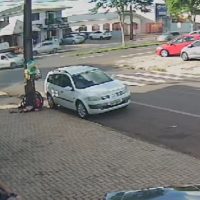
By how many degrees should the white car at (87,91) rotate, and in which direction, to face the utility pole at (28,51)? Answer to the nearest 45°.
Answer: approximately 180°

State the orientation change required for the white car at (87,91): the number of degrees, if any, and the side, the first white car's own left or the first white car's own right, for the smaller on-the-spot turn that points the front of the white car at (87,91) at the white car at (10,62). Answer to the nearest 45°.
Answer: approximately 135° to the first white car's own left

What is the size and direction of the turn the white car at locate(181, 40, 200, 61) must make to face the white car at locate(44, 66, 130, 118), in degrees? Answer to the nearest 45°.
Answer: approximately 90° to its left

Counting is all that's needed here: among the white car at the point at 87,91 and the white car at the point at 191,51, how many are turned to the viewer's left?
1

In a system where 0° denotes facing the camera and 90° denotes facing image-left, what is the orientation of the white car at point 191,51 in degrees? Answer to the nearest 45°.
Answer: approximately 90°

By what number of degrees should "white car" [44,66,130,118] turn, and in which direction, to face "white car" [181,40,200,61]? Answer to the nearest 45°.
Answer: approximately 90° to its left

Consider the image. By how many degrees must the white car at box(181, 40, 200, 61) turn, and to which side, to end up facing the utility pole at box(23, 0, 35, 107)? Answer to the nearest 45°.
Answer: approximately 45° to its left
